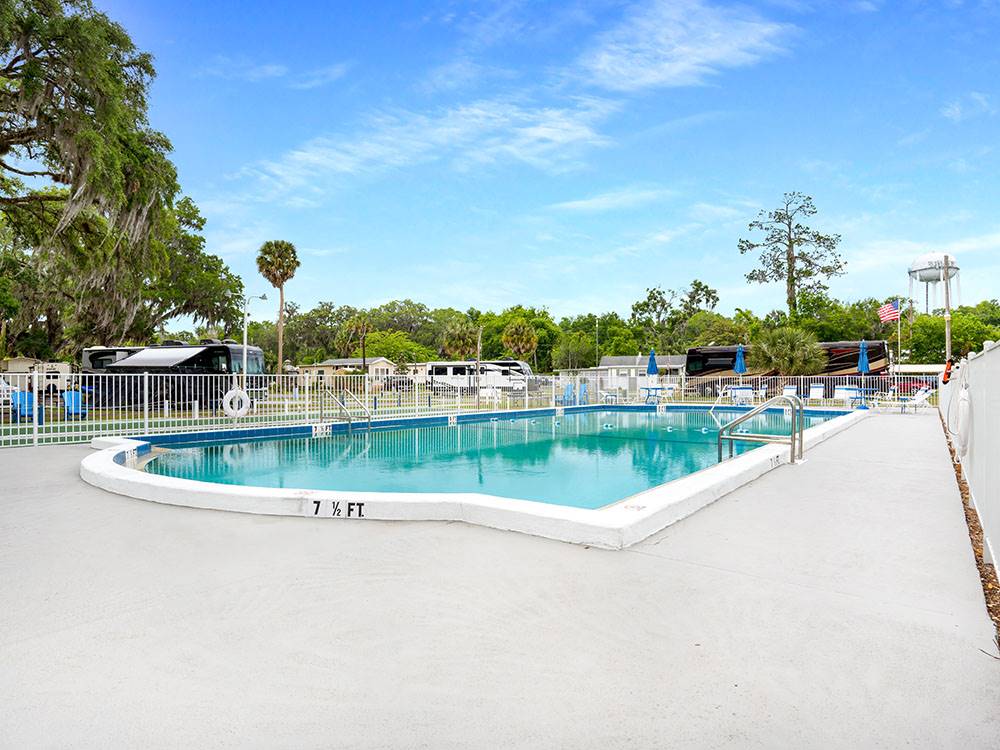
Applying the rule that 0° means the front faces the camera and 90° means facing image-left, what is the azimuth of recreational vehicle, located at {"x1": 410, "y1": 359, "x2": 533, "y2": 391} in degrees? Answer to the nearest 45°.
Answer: approximately 270°

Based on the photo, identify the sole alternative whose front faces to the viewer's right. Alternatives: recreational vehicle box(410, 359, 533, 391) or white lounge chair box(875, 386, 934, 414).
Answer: the recreational vehicle

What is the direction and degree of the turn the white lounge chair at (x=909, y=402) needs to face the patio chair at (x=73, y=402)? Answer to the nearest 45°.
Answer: approximately 45° to its left

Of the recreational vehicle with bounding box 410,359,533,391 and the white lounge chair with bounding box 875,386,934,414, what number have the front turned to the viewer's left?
1

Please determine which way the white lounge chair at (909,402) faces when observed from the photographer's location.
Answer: facing to the left of the viewer
